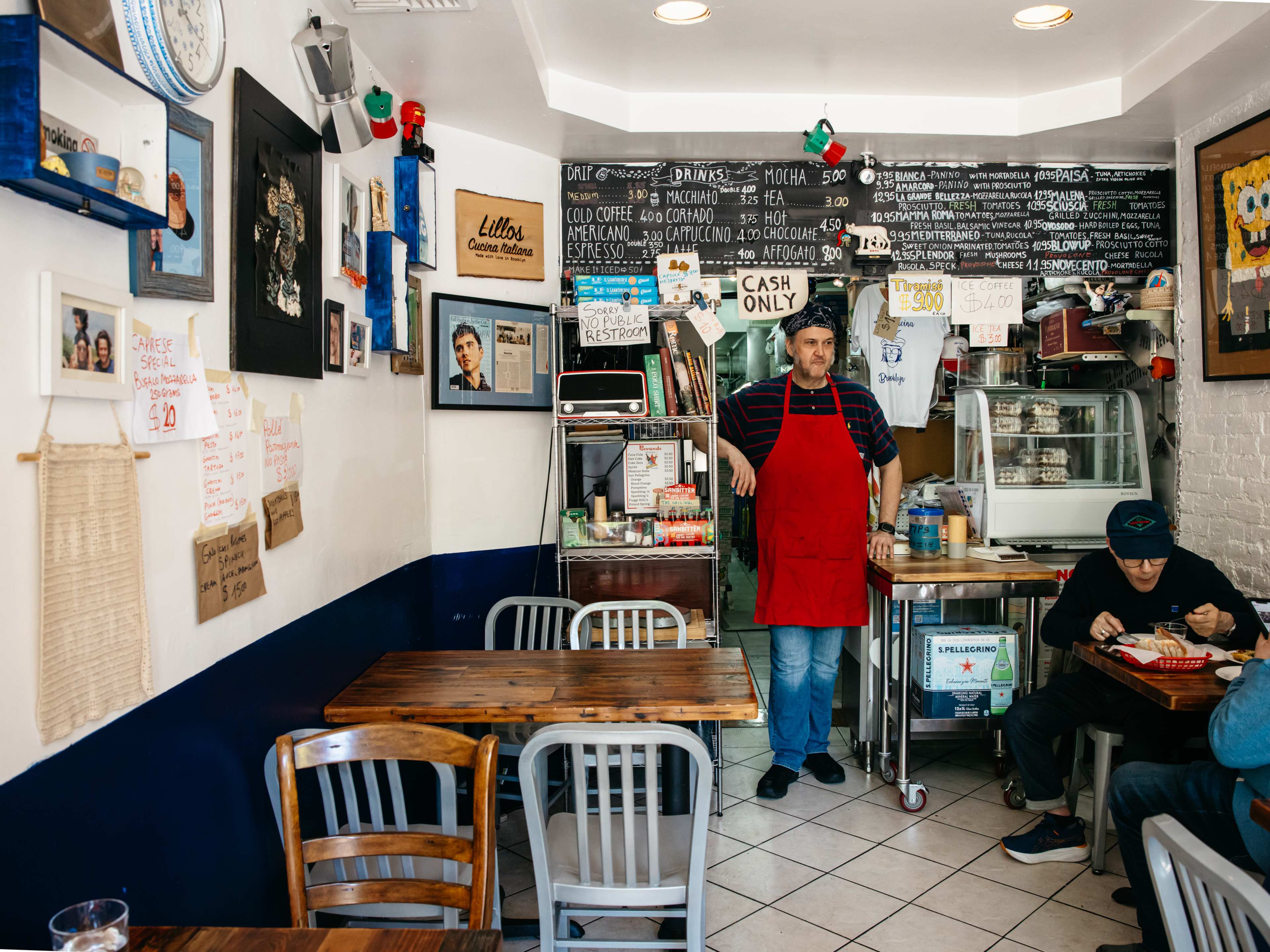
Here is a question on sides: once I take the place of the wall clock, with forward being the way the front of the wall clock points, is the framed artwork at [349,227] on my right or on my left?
on my left

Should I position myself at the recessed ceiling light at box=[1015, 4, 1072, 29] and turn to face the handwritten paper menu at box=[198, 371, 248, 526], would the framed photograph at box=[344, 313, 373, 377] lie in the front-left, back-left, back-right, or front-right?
front-right

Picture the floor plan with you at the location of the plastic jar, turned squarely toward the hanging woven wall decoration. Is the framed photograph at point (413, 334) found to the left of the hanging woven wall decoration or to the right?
right

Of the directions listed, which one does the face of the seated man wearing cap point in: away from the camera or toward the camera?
toward the camera

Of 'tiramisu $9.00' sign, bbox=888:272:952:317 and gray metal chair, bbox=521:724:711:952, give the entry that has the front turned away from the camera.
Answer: the gray metal chair

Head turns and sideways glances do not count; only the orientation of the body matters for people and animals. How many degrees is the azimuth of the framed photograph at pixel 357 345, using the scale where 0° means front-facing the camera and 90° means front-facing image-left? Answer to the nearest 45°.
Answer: approximately 315°

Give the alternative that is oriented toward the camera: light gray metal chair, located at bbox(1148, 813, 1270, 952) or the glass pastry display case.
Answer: the glass pastry display case

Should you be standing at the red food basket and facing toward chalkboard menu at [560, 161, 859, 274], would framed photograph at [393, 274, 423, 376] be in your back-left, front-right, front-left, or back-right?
front-left

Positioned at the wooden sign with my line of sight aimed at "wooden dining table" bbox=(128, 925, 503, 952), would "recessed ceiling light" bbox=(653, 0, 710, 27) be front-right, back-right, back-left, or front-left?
front-left

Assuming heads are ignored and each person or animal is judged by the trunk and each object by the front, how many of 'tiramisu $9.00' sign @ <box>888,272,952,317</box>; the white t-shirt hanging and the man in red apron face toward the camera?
3

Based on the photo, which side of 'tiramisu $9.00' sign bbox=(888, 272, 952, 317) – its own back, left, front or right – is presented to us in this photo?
front

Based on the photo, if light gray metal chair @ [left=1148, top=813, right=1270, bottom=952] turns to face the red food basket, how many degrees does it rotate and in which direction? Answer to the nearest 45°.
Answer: approximately 45° to its left

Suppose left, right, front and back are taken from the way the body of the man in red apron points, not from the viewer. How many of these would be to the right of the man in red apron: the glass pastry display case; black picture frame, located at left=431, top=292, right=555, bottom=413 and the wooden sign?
2

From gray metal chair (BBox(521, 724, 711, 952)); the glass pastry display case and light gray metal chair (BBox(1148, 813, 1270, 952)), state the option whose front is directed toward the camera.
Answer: the glass pastry display case
